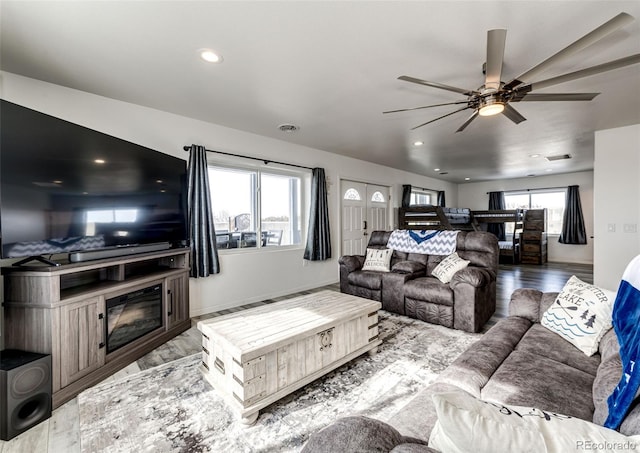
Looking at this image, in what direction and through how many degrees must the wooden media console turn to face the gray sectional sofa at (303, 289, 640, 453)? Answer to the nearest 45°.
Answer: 0° — it already faces it

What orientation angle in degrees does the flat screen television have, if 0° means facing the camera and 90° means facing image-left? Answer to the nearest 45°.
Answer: approximately 315°

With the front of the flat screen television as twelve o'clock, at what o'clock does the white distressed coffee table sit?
The white distressed coffee table is roughly at 12 o'clock from the flat screen television.

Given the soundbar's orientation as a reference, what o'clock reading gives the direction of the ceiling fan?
The ceiling fan is roughly at 12 o'clock from the soundbar.
